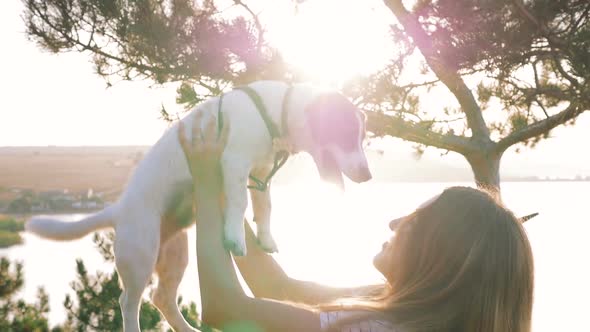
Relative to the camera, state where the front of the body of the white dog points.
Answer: to the viewer's right

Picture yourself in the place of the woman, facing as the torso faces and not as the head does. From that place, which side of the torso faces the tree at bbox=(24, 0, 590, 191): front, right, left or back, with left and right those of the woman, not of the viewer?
right

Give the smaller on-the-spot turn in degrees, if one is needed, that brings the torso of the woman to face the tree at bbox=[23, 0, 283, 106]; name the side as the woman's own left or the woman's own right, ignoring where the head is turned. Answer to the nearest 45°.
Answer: approximately 45° to the woman's own right

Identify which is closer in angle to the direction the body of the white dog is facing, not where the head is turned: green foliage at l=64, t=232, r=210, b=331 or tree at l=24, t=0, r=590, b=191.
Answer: the tree

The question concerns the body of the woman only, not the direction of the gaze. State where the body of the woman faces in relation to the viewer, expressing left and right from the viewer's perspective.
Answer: facing to the left of the viewer
